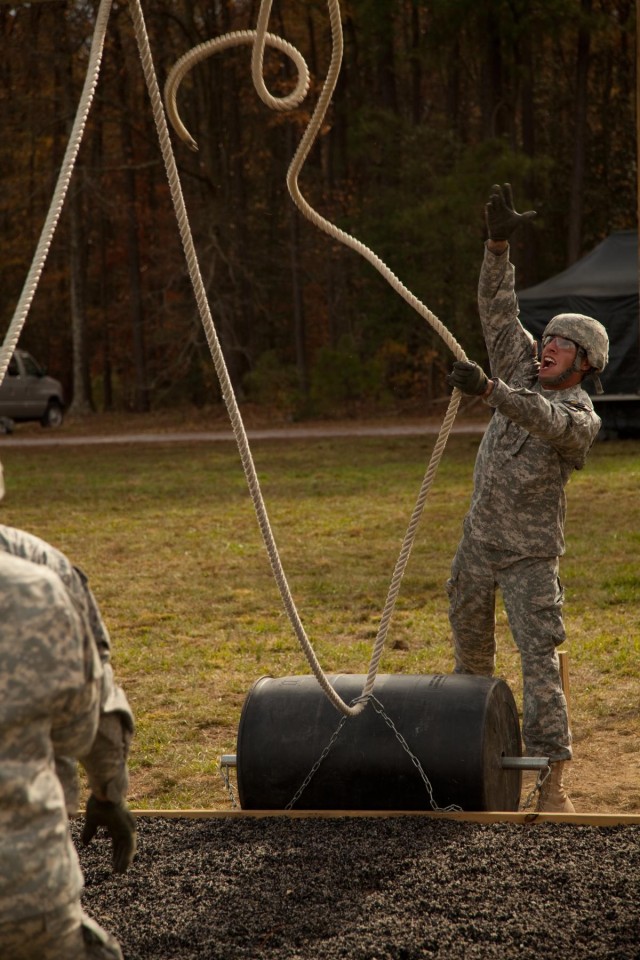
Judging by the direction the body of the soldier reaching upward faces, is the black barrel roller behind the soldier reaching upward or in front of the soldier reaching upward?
in front

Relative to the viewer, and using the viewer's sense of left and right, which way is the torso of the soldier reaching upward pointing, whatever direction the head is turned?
facing the viewer and to the left of the viewer

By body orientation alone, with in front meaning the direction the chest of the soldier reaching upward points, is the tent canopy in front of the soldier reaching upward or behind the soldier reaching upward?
behind

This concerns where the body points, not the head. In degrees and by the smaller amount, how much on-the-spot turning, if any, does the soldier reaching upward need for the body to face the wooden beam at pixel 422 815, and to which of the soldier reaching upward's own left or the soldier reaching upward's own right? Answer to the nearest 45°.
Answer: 0° — they already face it

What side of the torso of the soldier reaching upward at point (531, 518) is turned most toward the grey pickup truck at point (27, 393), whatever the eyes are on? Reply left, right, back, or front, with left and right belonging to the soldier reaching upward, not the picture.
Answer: right

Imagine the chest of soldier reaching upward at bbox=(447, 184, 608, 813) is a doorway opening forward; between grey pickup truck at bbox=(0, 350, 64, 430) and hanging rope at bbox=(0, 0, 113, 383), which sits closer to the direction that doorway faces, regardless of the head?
the hanging rope
